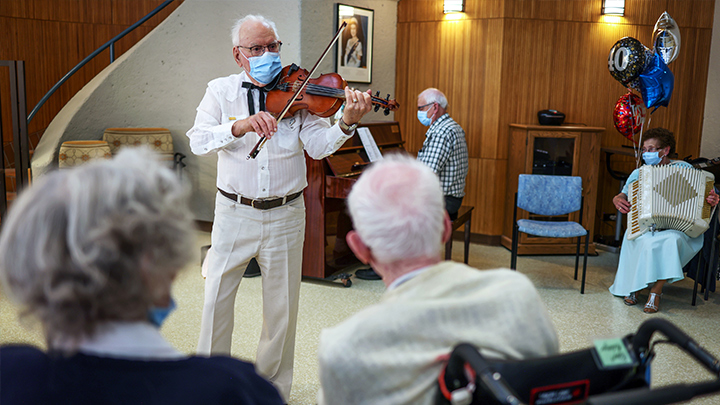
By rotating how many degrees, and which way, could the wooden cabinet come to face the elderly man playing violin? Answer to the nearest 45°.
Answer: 0° — it already faces them

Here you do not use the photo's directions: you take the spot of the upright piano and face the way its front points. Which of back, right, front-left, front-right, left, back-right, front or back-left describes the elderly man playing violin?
front-right

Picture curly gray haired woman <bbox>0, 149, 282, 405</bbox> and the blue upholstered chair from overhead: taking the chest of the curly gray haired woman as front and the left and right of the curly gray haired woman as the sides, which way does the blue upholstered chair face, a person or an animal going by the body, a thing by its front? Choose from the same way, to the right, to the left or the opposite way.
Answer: the opposite way

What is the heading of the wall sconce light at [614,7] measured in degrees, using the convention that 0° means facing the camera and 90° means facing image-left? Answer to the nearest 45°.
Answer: approximately 0°

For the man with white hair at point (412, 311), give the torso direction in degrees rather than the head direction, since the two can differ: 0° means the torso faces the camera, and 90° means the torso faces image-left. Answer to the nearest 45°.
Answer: approximately 180°

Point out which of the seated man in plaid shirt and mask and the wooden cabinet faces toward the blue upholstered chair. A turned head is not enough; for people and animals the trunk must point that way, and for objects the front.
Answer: the wooden cabinet

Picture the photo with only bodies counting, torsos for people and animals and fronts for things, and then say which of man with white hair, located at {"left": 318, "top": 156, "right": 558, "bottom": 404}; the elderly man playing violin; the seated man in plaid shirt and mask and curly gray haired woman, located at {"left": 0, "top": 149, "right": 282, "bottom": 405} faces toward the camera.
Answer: the elderly man playing violin

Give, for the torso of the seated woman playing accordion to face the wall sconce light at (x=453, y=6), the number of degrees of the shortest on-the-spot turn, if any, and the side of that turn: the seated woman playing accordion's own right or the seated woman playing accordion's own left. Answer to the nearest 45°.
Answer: approximately 90° to the seated woman playing accordion's own right

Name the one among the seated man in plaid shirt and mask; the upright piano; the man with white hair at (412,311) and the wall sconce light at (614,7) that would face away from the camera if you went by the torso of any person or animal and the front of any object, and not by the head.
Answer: the man with white hair
